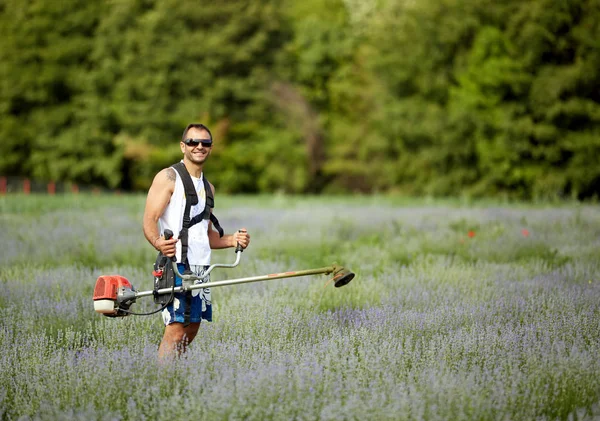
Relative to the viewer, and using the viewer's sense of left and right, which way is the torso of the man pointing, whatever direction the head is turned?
facing the viewer and to the right of the viewer
